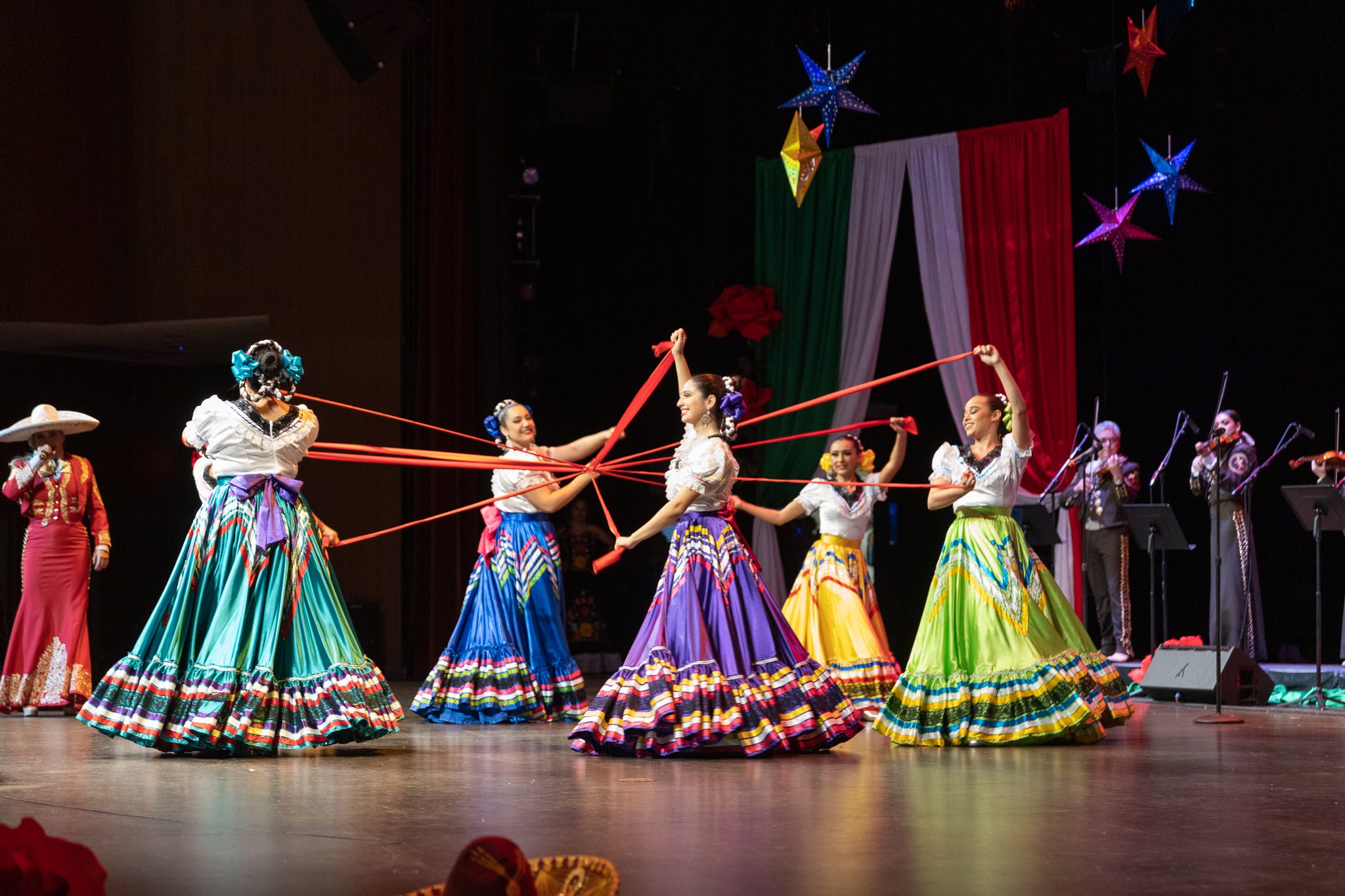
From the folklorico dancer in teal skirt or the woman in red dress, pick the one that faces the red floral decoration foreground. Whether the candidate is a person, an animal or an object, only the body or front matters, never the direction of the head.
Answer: the woman in red dress

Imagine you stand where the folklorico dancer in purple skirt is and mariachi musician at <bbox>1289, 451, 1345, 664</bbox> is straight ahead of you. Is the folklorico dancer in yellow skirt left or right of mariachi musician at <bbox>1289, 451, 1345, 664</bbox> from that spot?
left

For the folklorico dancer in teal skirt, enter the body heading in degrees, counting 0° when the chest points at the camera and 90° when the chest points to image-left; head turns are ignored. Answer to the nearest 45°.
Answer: approximately 180°

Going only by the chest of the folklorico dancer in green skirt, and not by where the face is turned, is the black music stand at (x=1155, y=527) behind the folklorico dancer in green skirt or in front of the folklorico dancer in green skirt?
behind

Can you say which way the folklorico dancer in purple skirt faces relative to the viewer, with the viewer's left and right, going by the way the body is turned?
facing to the left of the viewer
